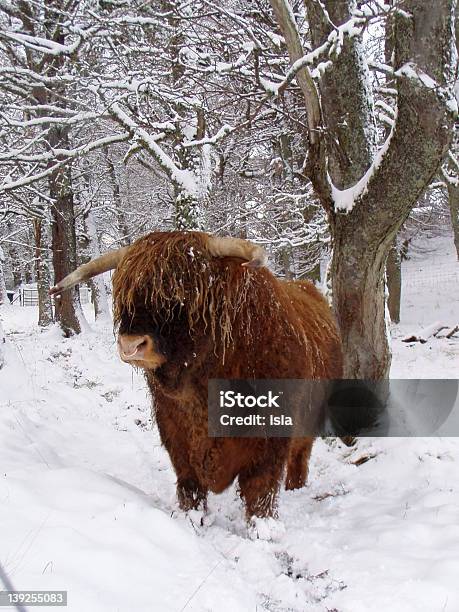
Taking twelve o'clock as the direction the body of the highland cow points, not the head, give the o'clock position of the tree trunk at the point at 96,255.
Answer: The tree trunk is roughly at 4 o'clock from the highland cow.

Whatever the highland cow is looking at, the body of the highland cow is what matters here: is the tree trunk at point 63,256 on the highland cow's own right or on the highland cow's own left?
on the highland cow's own right

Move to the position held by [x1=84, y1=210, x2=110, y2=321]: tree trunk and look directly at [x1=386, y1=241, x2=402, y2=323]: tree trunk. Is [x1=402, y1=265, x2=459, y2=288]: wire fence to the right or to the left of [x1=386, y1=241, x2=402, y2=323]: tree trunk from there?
left

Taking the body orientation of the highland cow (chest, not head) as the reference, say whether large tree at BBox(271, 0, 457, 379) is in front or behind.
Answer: behind

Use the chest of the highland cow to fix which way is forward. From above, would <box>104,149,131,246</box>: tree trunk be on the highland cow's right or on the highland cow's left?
on the highland cow's right

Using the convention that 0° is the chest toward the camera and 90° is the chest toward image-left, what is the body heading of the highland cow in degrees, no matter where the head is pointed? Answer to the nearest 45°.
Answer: approximately 45°

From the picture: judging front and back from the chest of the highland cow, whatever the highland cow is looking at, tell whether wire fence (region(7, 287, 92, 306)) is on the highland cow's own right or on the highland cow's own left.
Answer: on the highland cow's own right

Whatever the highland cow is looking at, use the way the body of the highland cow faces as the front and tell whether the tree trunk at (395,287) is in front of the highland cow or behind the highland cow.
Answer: behind
